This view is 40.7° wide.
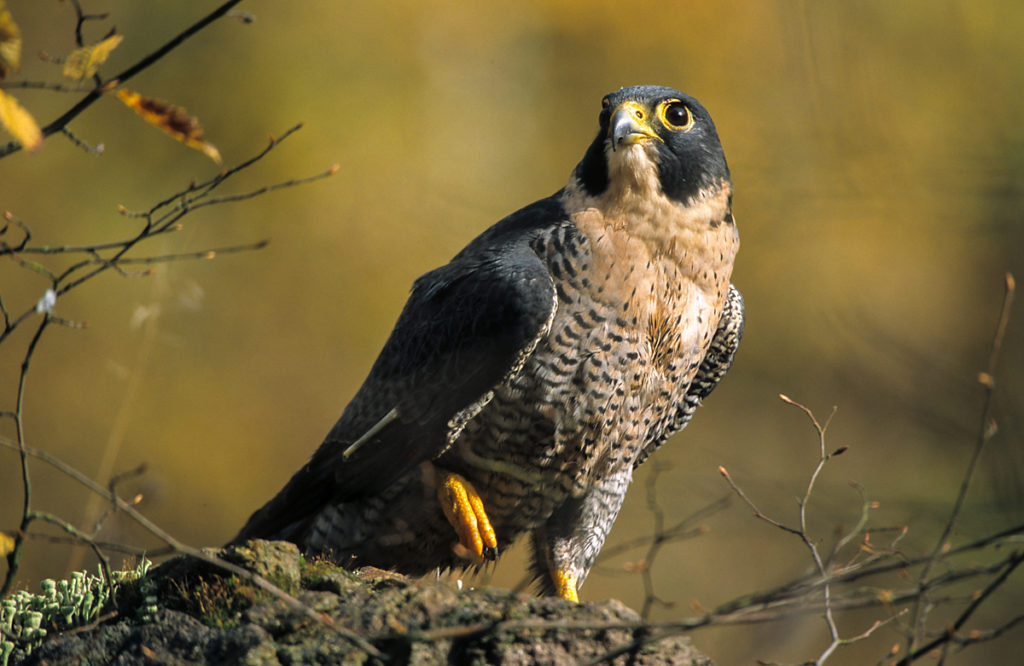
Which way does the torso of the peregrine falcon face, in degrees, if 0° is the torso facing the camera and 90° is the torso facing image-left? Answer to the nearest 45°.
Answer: approximately 315°

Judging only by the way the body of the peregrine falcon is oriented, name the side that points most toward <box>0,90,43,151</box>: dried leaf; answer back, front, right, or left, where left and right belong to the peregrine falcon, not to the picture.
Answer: right

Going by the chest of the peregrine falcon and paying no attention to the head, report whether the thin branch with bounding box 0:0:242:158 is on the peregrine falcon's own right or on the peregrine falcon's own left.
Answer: on the peregrine falcon's own right
